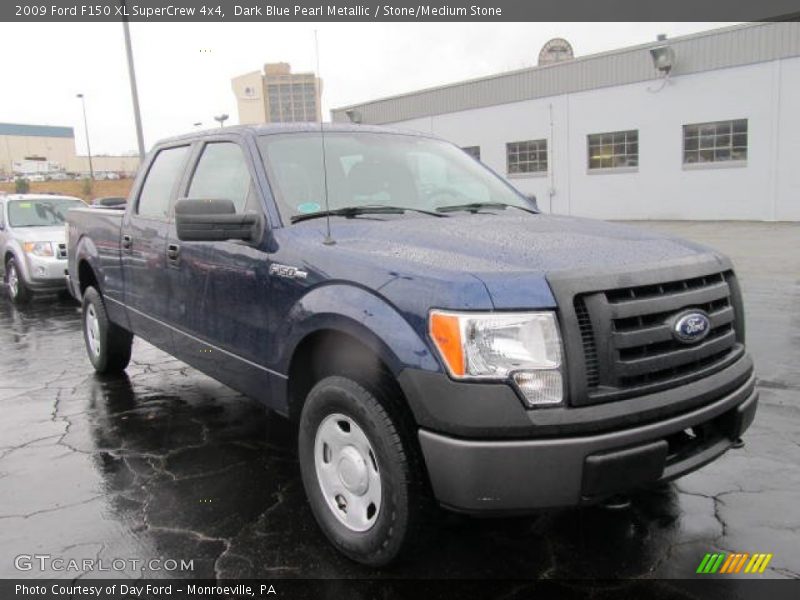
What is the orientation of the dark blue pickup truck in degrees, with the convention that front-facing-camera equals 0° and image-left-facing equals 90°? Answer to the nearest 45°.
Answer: approximately 315°

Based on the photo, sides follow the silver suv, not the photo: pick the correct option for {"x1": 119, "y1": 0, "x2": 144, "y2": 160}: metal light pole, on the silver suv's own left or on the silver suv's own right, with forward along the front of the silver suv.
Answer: on the silver suv's own left

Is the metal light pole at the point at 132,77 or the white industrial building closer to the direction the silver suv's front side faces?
the white industrial building

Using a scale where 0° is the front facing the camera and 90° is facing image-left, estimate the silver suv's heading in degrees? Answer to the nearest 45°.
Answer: approximately 315°

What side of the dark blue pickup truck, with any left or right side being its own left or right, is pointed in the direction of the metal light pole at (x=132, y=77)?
back
